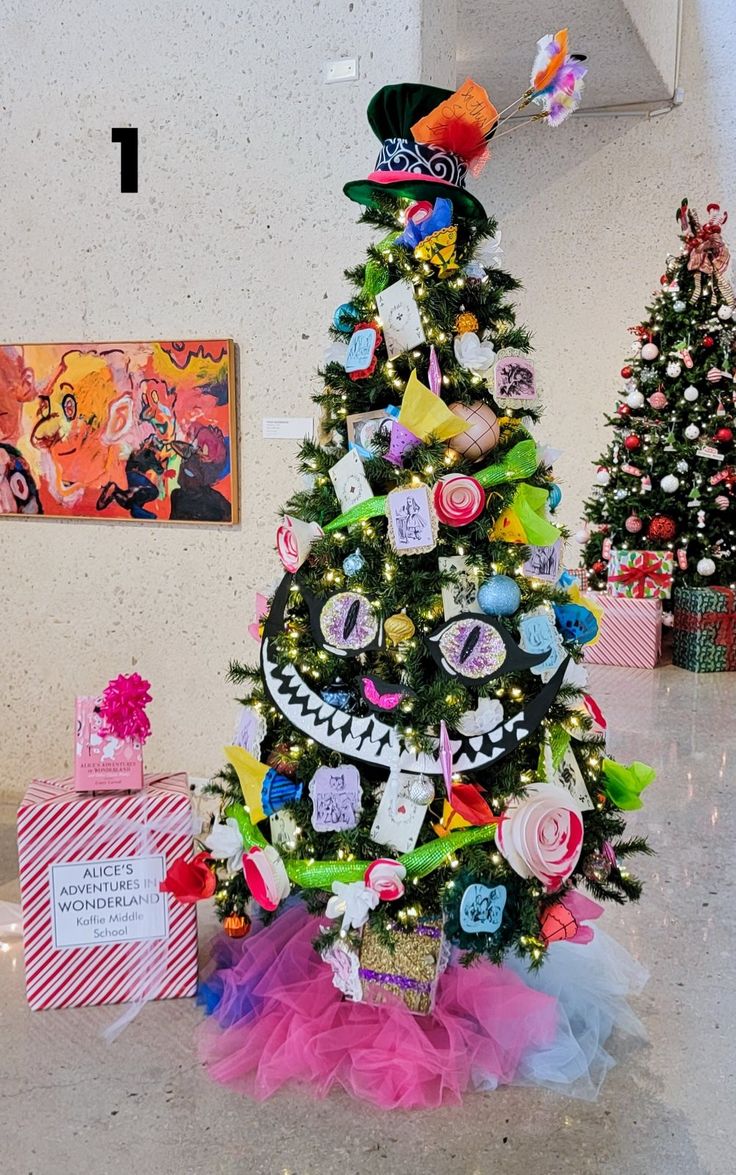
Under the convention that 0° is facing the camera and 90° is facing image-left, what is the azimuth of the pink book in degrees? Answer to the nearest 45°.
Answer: approximately 0°

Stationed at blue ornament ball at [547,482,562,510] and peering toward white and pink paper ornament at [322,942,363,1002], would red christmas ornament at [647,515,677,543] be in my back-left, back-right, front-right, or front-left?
back-right

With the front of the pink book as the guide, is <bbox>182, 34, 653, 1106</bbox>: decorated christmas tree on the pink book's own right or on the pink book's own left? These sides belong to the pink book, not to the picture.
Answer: on the pink book's own left

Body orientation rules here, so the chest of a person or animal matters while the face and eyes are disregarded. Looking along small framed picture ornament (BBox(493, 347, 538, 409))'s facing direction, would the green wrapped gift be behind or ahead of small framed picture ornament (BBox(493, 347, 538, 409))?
behind

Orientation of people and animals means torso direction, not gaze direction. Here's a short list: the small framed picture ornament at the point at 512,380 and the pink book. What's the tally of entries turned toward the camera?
2

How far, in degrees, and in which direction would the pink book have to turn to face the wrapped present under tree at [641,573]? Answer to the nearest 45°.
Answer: approximately 135° to its left

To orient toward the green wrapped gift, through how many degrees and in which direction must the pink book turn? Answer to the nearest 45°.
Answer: approximately 135° to its left
